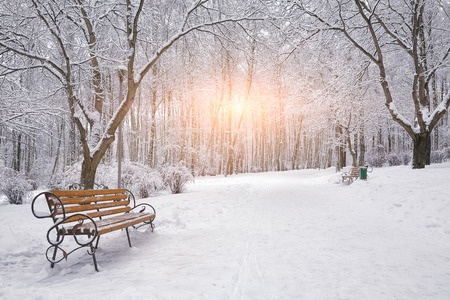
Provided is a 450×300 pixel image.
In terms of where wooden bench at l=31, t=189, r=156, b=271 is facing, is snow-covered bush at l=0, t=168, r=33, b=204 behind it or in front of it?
behind

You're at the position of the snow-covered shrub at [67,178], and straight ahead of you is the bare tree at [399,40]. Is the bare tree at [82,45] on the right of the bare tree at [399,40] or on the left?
right

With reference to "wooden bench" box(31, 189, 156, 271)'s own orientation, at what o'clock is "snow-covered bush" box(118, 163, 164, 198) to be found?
The snow-covered bush is roughly at 8 o'clock from the wooden bench.

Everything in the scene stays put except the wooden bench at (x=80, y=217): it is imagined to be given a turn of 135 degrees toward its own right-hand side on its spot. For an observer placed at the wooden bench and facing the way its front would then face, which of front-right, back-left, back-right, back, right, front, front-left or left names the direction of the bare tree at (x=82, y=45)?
right

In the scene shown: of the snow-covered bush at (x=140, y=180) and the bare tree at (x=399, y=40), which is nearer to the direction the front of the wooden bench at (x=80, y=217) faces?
the bare tree

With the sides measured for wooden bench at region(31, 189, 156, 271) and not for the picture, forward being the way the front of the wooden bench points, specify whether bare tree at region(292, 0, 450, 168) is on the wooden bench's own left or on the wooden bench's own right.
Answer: on the wooden bench's own left

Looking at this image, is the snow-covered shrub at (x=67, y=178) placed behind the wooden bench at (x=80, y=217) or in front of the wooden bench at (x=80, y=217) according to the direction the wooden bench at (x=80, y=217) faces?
behind

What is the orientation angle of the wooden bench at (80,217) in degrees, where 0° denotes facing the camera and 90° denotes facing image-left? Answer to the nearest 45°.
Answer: approximately 315°
